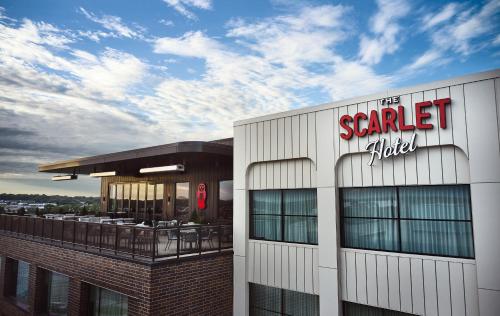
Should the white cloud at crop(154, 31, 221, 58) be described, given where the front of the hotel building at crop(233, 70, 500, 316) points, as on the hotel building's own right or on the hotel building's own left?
on the hotel building's own right

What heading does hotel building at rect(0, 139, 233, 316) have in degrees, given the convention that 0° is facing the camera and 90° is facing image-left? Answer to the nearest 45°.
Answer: approximately 45°

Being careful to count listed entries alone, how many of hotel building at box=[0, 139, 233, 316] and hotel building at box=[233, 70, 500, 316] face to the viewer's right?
0

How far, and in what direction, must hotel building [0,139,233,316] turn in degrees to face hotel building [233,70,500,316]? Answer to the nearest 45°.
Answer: approximately 90° to its left

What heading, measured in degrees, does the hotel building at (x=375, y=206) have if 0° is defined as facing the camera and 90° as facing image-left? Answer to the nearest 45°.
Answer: approximately 45°

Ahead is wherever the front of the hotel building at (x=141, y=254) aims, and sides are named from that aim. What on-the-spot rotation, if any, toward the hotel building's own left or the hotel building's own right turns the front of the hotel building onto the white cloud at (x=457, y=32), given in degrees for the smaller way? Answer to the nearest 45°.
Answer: approximately 135° to the hotel building's own left
